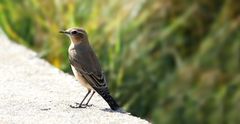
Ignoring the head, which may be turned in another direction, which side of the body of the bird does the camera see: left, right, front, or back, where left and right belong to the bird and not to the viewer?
left
